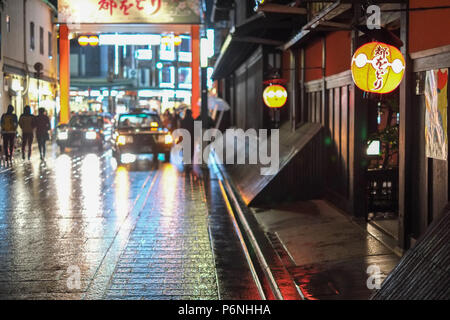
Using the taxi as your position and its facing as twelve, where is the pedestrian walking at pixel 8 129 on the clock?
The pedestrian walking is roughly at 3 o'clock from the taxi.

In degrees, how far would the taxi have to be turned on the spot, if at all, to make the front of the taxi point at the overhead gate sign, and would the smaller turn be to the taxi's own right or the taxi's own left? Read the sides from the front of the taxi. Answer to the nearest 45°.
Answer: approximately 180°

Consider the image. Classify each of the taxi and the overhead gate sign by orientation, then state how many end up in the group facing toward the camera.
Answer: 2

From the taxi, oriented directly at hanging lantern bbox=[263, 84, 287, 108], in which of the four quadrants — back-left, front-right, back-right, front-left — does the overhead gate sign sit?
back-left

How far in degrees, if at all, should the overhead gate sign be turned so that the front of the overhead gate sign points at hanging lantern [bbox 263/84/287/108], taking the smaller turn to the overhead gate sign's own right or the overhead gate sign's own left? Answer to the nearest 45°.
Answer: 0° — it already faces it
